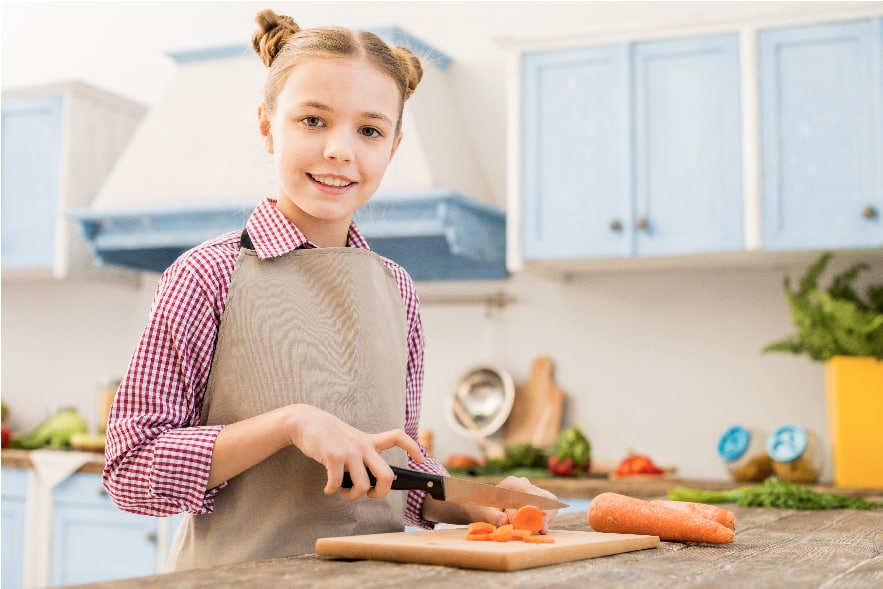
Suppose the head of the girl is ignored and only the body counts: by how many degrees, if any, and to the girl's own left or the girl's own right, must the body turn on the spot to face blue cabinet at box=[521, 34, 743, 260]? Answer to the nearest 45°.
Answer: approximately 90° to the girl's own left

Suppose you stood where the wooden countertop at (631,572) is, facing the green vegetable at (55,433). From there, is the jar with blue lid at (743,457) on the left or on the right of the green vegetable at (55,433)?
right

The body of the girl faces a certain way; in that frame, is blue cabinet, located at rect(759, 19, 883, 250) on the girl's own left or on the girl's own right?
on the girl's own left

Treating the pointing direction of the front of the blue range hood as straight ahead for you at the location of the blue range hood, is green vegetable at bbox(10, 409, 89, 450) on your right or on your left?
on your right

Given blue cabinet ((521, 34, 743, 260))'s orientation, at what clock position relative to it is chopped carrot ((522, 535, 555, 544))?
The chopped carrot is roughly at 12 o'clock from the blue cabinet.

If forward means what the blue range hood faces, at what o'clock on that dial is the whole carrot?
The whole carrot is roughly at 12 o'clock from the blue range hood.

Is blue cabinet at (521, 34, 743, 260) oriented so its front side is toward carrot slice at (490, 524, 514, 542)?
yes

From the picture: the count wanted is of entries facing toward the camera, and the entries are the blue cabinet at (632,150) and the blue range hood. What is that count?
2

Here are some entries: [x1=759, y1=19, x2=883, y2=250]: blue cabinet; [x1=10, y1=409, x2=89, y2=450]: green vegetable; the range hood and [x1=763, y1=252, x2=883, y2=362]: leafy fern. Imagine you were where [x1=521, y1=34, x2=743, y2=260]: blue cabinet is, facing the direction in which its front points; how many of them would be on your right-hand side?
2

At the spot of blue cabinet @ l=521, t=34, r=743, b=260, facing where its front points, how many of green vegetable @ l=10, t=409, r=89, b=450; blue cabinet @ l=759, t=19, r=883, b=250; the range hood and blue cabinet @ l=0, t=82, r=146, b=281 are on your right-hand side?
3

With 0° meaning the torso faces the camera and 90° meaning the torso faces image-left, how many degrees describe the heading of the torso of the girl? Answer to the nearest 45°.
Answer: approximately 315°
